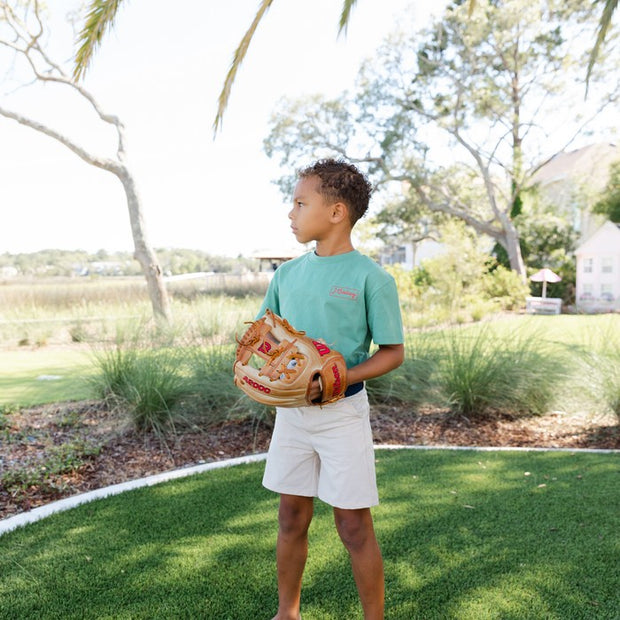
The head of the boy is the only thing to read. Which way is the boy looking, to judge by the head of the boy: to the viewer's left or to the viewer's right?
to the viewer's left

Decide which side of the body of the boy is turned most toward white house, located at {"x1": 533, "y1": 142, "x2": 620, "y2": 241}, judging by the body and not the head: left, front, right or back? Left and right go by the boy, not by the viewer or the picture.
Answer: back

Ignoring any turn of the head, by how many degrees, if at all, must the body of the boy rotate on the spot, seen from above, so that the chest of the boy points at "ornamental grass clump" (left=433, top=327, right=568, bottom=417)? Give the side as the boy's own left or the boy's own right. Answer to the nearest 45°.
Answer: approximately 180°

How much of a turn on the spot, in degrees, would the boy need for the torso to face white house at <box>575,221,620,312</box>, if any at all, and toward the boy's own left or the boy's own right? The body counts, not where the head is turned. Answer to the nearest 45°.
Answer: approximately 180°

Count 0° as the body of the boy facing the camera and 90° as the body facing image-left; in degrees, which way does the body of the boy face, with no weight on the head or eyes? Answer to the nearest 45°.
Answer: approximately 45°

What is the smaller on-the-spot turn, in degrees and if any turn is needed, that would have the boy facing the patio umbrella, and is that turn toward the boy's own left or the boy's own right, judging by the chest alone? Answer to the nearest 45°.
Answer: approximately 135° to the boy's own right
